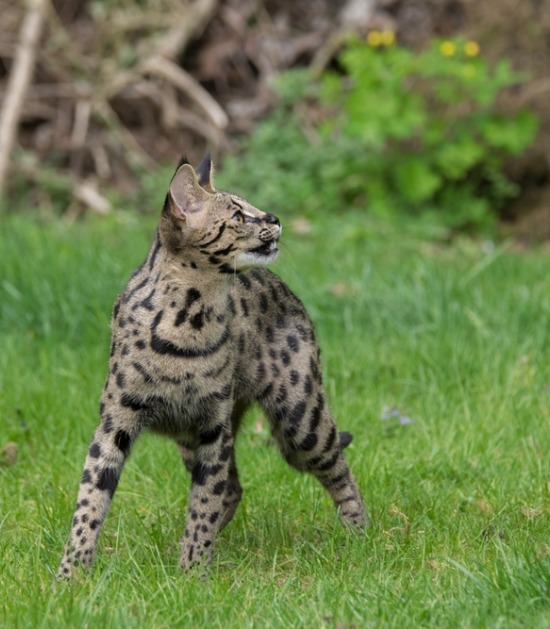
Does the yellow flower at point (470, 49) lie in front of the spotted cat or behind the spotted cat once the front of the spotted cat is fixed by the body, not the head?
behind

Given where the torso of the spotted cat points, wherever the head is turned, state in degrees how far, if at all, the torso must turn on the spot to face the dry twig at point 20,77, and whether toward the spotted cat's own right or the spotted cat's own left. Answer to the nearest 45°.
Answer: approximately 135° to the spotted cat's own right

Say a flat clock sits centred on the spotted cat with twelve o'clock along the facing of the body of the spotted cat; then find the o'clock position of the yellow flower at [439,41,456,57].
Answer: The yellow flower is roughly at 5 o'clock from the spotted cat.

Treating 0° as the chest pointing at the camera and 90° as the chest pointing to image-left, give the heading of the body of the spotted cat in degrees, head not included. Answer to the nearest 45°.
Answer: approximately 45°

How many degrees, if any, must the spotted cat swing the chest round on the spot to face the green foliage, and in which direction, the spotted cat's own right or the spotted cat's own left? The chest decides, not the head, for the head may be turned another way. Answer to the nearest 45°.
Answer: approximately 135° to the spotted cat's own right

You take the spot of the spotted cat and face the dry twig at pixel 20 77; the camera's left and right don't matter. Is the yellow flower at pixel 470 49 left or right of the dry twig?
right
